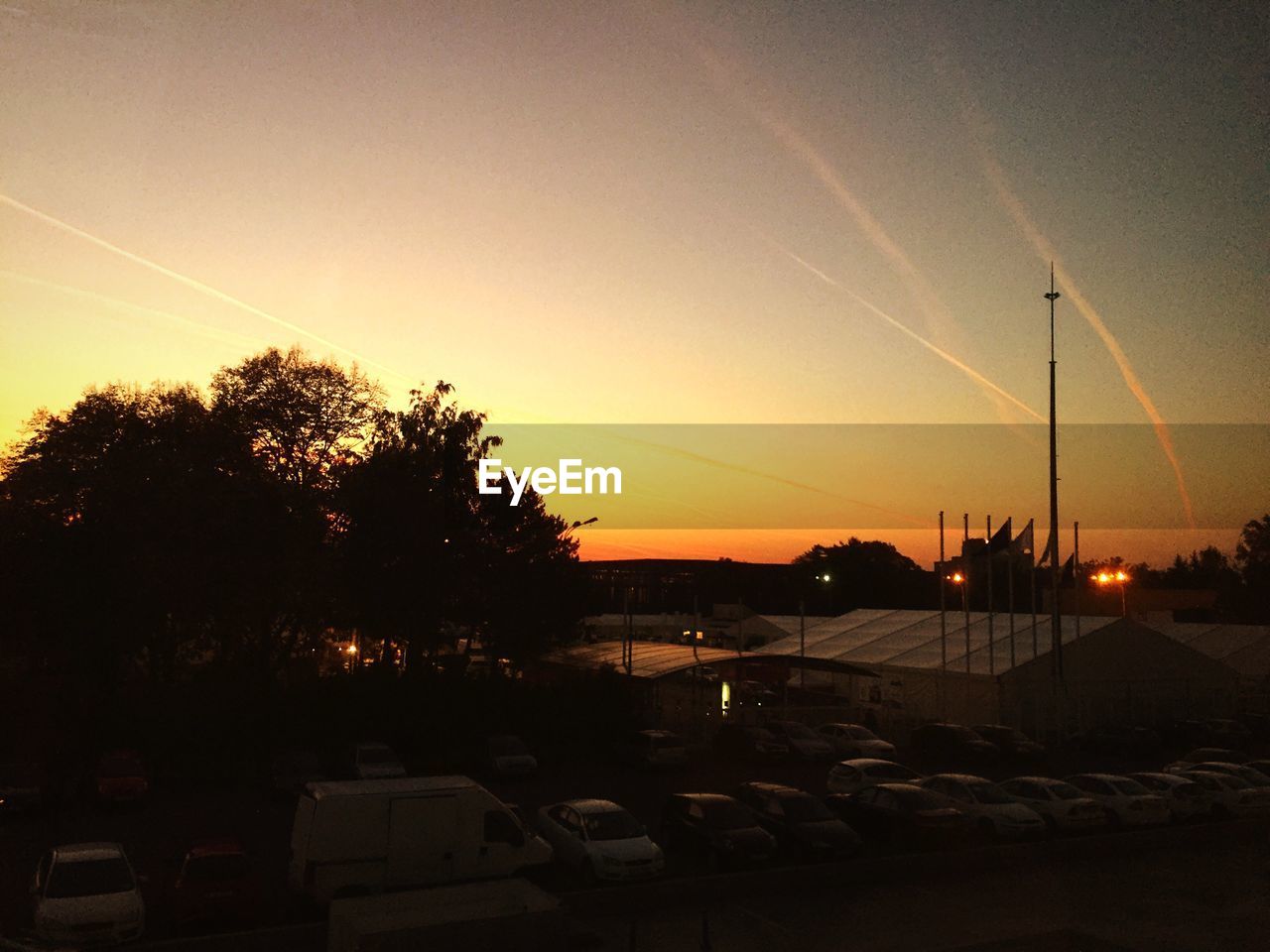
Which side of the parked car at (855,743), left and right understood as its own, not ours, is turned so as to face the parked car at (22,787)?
right

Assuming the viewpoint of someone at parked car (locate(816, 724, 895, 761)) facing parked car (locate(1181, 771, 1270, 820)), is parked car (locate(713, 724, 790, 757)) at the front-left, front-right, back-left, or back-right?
back-right

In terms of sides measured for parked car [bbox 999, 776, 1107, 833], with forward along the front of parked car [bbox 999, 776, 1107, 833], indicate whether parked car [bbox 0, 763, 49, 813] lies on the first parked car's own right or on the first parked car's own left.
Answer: on the first parked car's own right

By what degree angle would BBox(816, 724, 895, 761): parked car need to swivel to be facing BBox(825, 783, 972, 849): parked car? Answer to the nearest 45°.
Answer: approximately 45° to its right

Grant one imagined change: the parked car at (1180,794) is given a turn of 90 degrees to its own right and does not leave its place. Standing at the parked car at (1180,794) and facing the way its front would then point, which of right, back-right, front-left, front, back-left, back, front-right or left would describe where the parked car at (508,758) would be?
front-right

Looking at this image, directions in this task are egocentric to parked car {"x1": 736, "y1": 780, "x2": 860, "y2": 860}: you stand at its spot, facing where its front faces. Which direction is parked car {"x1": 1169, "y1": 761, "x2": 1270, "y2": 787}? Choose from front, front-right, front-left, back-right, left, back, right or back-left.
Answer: left

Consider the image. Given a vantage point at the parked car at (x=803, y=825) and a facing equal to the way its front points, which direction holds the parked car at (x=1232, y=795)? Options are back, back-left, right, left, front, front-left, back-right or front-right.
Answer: left
